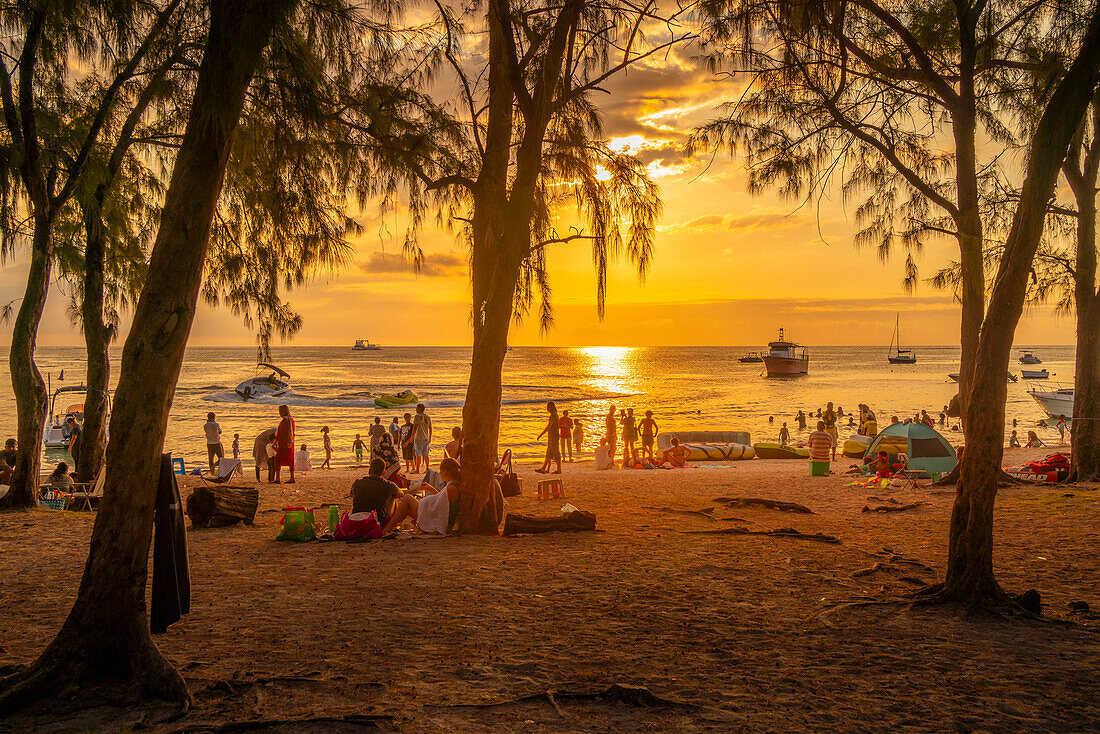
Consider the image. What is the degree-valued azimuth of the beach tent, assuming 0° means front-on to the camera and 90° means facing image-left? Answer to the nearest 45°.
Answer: approximately 45°

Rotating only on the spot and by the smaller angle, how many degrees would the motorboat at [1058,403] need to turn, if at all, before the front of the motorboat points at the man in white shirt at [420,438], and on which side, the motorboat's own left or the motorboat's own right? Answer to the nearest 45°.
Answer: approximately 90° to the motorboat's own left

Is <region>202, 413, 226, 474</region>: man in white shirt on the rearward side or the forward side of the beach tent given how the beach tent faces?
on the forward side

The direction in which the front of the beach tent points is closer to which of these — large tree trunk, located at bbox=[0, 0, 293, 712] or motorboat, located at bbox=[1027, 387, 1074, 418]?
the large tree trunk

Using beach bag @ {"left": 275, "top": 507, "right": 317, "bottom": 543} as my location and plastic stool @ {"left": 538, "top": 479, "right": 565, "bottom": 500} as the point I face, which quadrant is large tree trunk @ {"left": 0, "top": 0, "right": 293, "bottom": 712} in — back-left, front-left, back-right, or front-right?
back-right

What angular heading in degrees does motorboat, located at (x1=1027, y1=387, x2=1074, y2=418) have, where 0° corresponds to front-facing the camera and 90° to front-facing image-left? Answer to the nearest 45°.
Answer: approximately 90°

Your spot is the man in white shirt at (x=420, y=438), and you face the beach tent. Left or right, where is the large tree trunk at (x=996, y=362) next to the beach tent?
right

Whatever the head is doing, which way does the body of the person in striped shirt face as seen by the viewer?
away from the camera

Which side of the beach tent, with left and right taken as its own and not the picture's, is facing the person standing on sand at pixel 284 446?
front

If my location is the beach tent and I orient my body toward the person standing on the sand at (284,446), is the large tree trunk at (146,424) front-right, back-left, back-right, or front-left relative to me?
front-left
